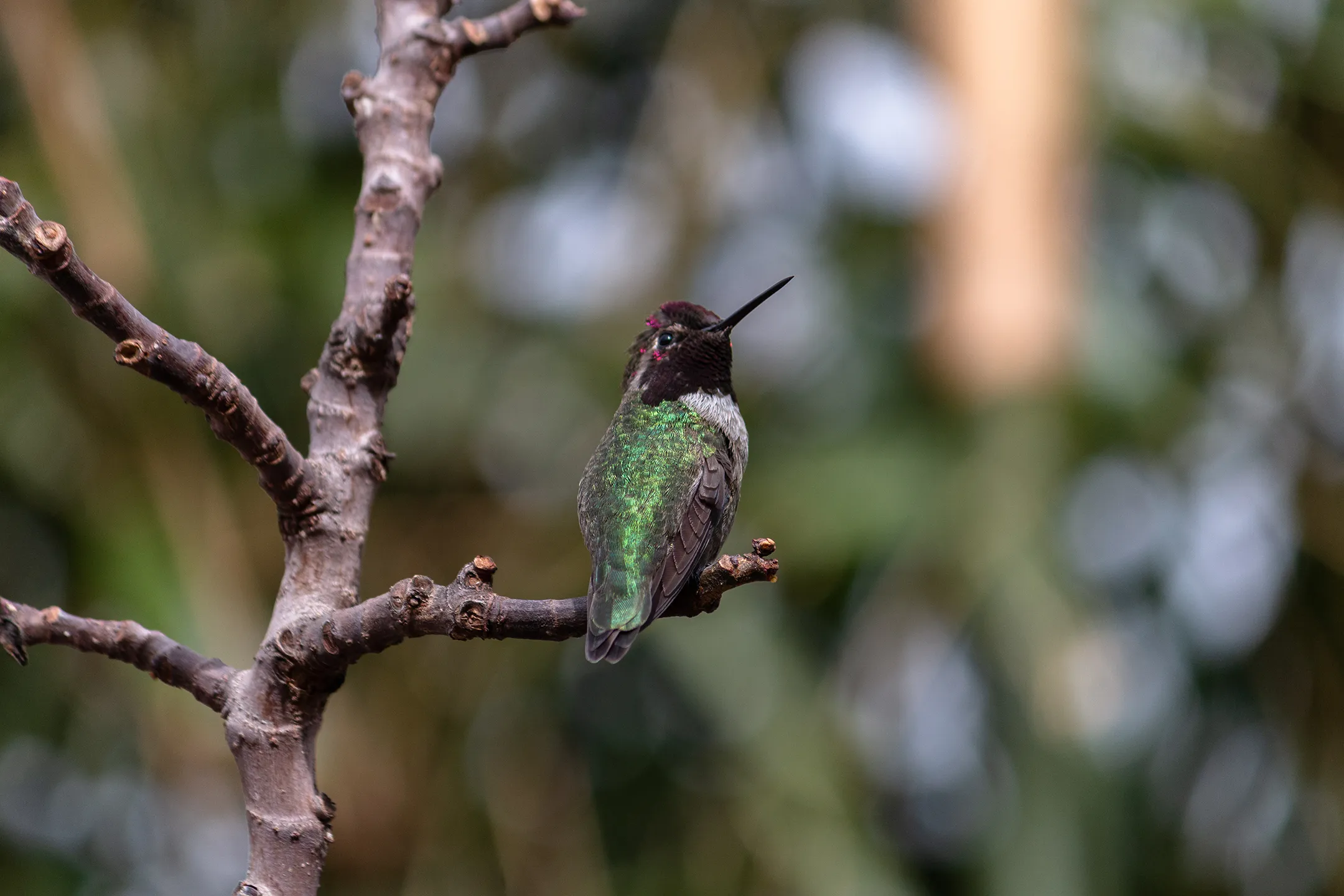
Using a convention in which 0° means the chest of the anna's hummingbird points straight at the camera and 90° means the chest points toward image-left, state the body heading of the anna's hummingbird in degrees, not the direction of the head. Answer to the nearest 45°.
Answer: approximately 225°

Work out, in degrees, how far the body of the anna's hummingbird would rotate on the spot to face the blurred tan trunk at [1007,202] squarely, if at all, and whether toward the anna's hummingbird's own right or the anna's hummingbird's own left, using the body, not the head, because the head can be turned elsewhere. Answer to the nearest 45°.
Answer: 0° — it already faces it

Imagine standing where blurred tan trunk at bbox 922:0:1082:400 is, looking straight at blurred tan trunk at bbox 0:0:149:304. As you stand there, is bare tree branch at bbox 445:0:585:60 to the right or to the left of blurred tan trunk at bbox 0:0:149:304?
left
